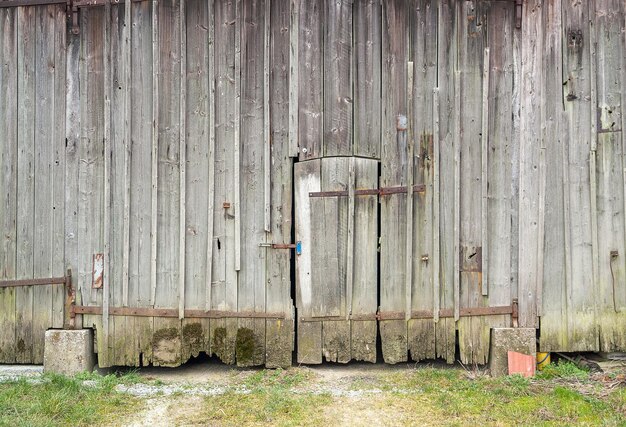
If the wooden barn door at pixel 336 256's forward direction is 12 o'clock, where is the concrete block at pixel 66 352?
The concrete block is roughly at 3 o'clock from the wooden barn door.

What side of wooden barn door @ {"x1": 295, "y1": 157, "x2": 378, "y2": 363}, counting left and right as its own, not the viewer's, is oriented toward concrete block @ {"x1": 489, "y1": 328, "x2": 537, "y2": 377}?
left

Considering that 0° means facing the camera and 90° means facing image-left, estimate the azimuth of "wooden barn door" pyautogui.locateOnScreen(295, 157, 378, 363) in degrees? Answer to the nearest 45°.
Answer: approximately 0°
